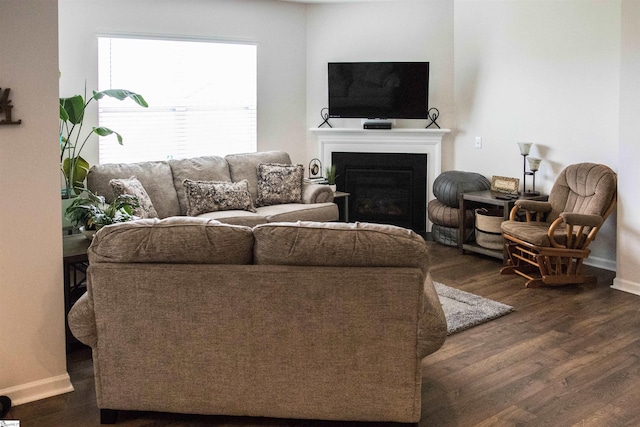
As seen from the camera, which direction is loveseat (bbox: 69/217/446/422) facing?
away from the camera

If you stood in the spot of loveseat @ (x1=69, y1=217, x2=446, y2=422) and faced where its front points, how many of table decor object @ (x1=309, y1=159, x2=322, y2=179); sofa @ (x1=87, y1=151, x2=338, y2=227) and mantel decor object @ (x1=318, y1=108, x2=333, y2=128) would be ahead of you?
3

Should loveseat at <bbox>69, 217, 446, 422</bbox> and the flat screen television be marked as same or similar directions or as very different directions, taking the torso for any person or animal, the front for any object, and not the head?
very different directions

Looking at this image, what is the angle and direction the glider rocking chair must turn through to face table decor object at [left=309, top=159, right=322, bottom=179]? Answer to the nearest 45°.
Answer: approximately 90° to its right

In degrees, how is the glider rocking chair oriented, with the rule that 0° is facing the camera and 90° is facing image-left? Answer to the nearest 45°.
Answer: approximately 45°

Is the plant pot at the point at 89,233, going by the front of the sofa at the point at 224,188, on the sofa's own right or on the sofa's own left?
on the sofa's own right

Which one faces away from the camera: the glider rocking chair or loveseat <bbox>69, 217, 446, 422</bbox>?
the loveseat

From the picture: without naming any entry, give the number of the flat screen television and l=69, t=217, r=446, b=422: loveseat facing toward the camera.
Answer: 1
